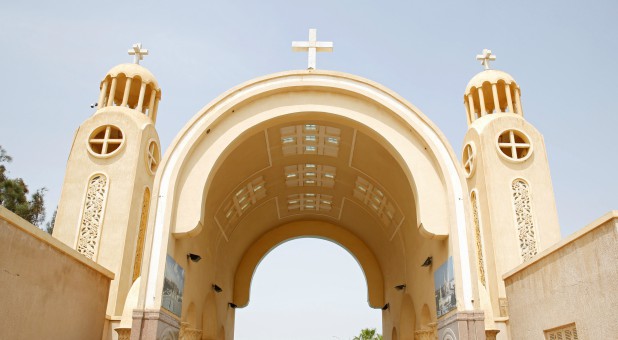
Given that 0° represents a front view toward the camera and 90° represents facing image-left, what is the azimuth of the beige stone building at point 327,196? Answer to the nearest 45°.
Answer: approximately 0°

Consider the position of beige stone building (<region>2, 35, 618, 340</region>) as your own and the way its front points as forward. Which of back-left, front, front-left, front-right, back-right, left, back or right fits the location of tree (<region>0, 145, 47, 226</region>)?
back-right

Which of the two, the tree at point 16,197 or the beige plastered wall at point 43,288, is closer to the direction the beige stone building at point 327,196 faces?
the beige plastered wall

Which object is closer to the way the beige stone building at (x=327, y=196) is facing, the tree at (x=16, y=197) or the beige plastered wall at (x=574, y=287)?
the beige plastered wall

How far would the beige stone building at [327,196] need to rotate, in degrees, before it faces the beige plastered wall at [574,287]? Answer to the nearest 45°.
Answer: approximately 45° to its left
